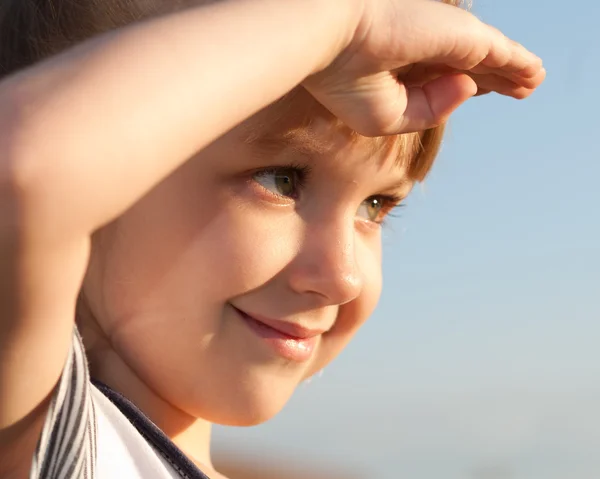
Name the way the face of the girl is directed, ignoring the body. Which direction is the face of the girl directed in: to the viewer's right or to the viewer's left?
to the viewer's right

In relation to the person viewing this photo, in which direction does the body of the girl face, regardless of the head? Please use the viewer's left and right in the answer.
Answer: facing the viewer and to the right of the viewer
